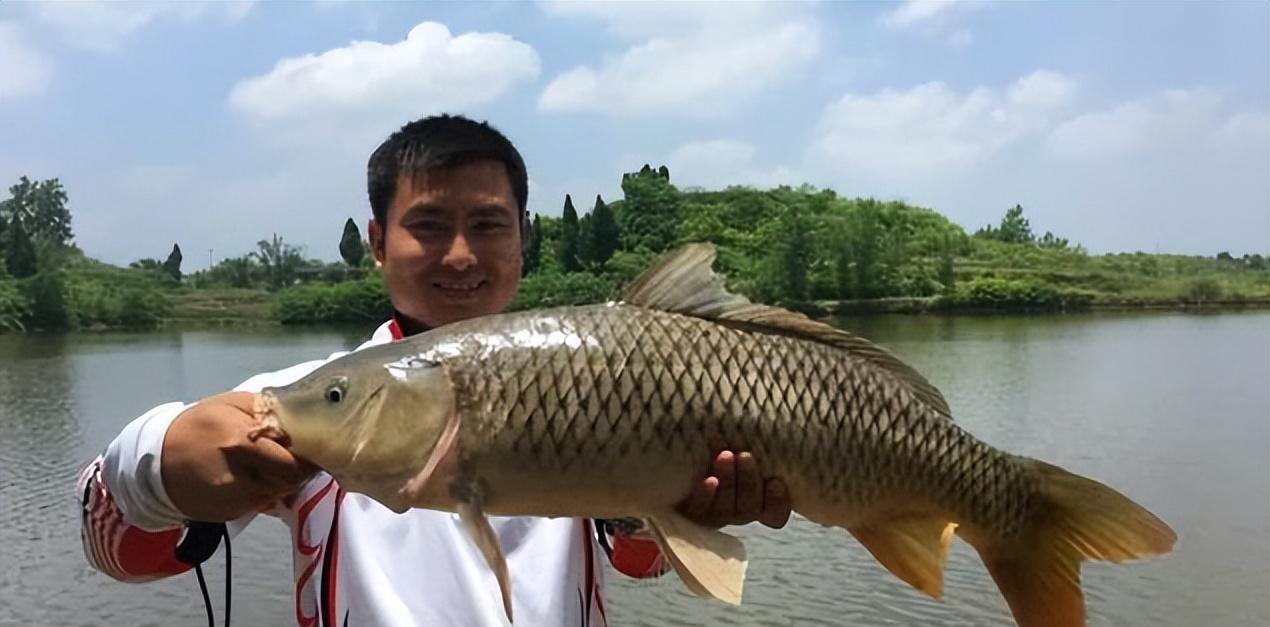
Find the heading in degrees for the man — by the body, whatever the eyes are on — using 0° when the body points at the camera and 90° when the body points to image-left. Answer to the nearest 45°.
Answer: approximately 0°

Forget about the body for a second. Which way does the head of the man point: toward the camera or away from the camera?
toward the camera
